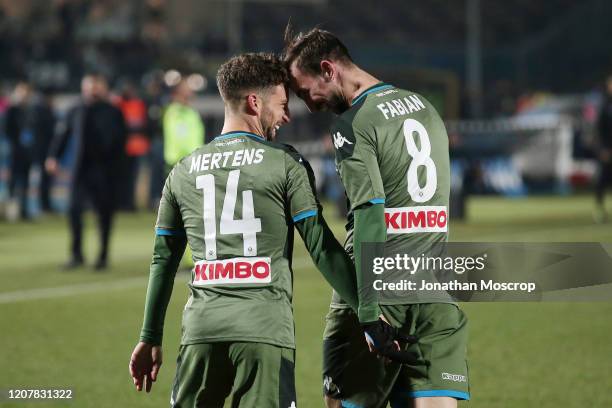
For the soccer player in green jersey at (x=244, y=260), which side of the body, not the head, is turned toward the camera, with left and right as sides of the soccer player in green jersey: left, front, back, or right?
back

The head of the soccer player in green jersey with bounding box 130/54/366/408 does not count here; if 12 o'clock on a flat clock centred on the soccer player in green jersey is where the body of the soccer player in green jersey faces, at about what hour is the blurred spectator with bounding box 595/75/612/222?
The blurred spectator is roughly at 1 o'clock from the soccer player in green jersey.

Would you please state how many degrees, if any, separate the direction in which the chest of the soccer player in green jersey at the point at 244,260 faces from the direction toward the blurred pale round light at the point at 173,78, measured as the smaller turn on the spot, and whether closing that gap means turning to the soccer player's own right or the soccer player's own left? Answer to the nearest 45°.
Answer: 0° — they already face it

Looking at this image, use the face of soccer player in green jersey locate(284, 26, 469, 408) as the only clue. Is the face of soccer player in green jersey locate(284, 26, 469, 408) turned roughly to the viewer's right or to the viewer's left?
to the viewer's left

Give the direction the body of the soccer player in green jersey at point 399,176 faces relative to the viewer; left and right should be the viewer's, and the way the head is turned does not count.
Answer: facing away from the viewer and to the left of the viewer

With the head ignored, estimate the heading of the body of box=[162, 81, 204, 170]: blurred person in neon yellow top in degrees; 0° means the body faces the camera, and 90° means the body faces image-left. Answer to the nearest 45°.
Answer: approximately 0°

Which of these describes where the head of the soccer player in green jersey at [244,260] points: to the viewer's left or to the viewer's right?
to the viewer's right

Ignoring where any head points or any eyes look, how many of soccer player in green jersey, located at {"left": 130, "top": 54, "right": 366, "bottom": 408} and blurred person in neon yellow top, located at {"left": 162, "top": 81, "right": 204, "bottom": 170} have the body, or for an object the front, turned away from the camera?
1
